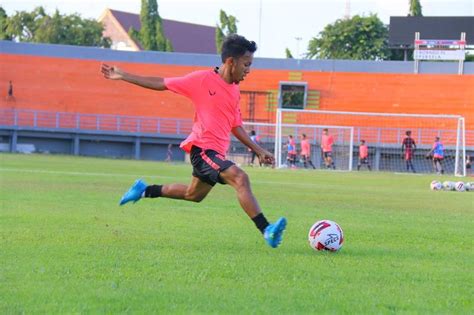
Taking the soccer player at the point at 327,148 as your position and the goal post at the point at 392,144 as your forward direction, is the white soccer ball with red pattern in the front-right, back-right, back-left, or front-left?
back-right

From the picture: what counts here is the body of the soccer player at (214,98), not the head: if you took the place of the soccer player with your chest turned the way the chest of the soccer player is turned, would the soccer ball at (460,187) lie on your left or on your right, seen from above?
on your left

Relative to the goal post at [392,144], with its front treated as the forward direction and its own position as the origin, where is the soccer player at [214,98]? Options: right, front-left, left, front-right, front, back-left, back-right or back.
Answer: front

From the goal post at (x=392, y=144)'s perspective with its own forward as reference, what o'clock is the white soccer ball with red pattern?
The white soccer ball with red pattern is roughly at 12 o'clock from the goal post.

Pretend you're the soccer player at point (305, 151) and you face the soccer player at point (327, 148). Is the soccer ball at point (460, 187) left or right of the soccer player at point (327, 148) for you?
right

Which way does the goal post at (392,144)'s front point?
toward the camera

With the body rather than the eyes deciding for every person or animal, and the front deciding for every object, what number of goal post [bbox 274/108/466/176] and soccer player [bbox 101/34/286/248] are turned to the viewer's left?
0

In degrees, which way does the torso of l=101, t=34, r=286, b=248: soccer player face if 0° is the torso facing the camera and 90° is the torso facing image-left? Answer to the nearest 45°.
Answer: approximately 315°

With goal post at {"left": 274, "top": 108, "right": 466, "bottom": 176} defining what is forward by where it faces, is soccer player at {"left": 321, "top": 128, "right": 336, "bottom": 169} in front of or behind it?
in front
